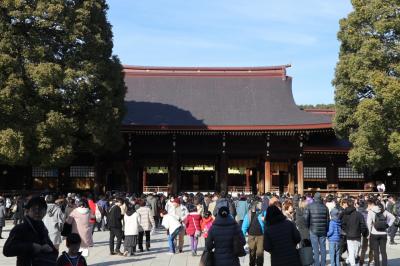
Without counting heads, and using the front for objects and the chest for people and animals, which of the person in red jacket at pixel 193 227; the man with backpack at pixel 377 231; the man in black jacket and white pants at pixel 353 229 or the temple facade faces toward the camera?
the temple facade

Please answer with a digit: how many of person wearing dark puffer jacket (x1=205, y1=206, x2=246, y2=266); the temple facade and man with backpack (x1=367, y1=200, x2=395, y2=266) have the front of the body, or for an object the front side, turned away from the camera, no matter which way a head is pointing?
2

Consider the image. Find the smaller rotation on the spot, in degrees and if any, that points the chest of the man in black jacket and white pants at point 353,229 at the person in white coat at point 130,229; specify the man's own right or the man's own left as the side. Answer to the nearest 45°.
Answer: approximately 90° to the man's own left

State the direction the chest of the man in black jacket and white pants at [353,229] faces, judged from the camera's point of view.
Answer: away from the camera

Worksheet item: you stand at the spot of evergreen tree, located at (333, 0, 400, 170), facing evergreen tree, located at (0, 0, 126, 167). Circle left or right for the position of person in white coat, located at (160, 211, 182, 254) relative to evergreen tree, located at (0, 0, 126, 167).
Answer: left

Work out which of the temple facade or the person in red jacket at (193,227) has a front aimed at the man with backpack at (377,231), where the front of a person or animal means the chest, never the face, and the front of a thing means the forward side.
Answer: the temple facade

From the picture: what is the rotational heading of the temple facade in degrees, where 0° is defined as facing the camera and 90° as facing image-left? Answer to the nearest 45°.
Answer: approximately 0°

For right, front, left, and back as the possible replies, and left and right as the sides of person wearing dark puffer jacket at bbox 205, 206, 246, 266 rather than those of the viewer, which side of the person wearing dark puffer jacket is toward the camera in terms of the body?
back

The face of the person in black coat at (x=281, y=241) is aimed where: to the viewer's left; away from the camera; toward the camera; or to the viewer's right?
away from the camera

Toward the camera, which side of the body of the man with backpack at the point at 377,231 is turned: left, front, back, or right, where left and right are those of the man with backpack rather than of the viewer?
back

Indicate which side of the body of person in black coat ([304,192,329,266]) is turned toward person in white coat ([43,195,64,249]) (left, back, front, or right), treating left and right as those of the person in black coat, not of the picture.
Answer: left
